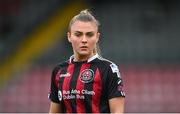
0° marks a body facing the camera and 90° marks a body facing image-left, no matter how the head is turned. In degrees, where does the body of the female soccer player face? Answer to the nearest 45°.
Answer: approximately 45°
